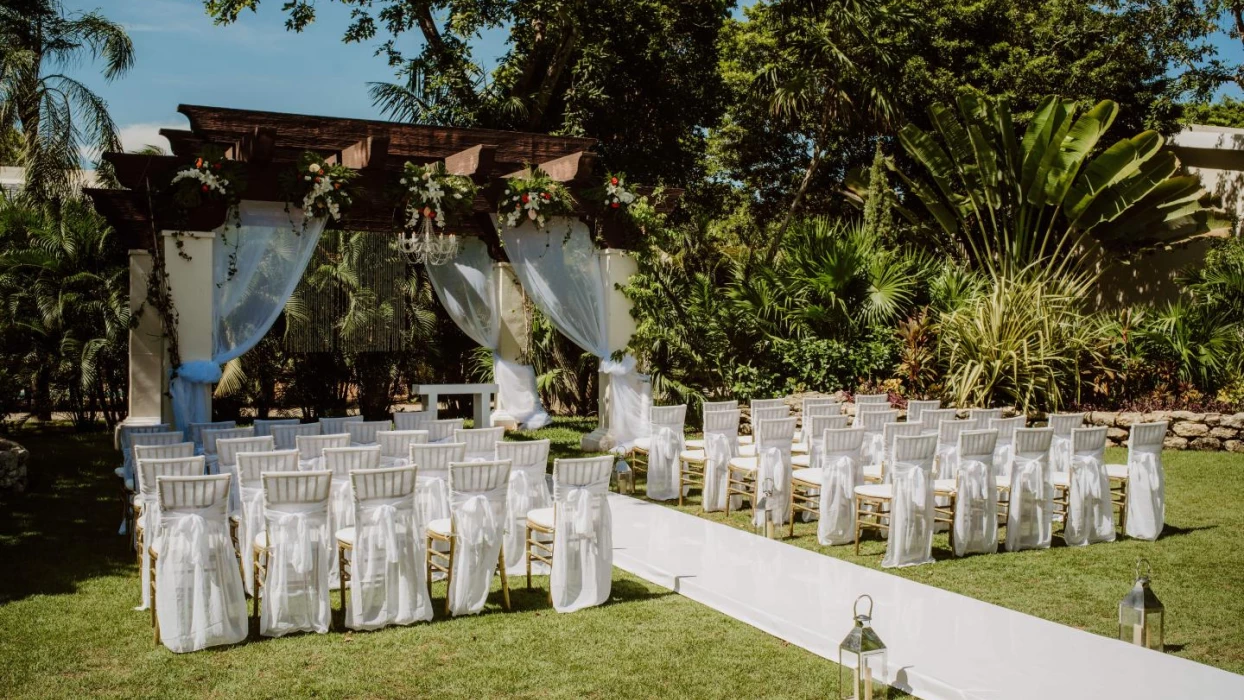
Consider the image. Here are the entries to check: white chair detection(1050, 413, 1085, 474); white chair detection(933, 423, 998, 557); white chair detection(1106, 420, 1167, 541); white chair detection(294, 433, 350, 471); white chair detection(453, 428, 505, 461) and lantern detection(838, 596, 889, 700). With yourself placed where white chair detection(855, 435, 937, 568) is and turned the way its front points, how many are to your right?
3

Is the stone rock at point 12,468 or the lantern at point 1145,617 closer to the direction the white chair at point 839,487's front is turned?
the stone rock

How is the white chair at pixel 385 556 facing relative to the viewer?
away from the camera

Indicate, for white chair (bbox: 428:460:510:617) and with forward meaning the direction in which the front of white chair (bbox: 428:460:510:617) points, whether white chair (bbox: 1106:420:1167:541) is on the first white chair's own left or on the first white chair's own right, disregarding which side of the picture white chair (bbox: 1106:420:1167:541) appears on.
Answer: on the first white chair's own right

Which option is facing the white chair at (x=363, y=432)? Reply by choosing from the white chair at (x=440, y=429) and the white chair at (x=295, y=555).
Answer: the white chair at (x=295, y=555)

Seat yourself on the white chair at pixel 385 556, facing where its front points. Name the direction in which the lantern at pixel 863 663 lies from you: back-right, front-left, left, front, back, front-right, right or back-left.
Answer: back-right

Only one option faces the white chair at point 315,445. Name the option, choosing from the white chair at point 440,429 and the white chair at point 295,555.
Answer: the white chair at point 295,555

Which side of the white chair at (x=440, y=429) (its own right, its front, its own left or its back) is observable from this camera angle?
back

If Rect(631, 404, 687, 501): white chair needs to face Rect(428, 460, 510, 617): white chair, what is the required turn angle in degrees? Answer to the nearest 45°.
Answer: approximately 135° to its left

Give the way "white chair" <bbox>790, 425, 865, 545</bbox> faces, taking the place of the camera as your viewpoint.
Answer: facing away from the viewer and to the left of the viewer

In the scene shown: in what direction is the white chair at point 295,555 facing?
away from the camera
